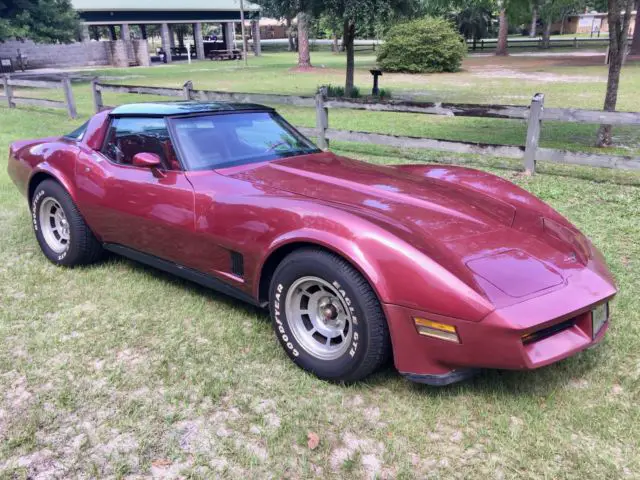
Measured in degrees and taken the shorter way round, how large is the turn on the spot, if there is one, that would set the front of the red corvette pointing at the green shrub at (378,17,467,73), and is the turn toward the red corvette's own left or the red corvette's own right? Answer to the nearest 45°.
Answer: approximately 135° to the red corvette's own left

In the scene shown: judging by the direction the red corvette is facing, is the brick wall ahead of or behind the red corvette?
behind

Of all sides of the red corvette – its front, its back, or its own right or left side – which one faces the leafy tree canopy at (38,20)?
back

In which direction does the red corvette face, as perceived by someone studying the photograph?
facing the viewer and to the right of the viewer

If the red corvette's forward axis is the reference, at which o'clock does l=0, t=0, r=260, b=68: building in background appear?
The building in background is roughly at 7 o'clock from the red corvette.

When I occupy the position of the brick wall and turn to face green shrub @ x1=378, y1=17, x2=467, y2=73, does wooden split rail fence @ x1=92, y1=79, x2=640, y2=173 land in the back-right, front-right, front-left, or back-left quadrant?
front-right

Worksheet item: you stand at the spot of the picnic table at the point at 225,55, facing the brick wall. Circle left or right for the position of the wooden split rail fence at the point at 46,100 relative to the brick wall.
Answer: left

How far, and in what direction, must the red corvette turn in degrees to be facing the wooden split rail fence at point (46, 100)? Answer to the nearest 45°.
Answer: approximately 180°

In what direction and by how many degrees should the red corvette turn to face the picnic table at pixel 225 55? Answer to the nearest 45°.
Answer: approximately 135° to its left
